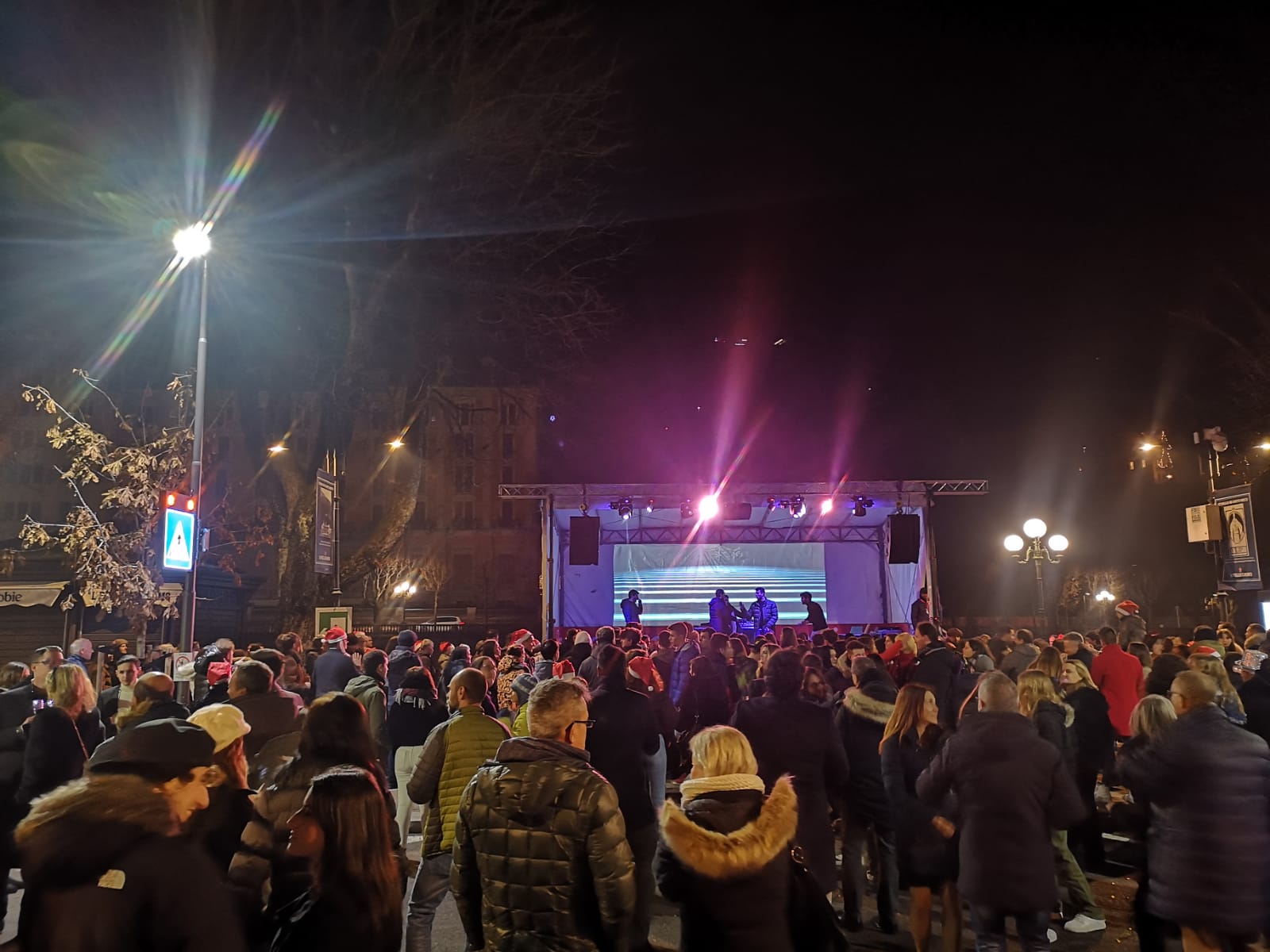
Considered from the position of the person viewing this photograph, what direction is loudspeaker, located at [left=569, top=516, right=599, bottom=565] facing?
facing the viewer

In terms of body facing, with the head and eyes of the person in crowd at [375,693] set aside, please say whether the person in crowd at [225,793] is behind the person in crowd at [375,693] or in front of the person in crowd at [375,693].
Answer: behind

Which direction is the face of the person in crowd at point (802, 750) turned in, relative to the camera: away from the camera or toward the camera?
away from the camera

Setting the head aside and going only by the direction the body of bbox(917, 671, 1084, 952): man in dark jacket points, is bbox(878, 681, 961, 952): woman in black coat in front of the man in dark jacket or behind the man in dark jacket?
in front

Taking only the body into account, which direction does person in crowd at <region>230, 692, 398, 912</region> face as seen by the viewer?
away from the camera

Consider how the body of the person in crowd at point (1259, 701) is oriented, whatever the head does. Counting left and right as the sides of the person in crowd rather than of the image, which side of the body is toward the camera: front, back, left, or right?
back

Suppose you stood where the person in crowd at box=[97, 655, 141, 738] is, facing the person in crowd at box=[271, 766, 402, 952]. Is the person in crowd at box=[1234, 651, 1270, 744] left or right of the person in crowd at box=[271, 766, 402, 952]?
left

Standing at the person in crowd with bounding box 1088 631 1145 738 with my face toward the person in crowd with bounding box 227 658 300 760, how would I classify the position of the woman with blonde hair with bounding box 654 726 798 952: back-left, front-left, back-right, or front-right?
front-left

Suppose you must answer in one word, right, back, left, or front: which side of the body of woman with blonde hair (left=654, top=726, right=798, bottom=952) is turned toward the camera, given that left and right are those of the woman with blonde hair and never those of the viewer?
back

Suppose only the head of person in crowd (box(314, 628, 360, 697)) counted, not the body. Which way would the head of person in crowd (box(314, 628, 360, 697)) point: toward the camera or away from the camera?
away from the camera

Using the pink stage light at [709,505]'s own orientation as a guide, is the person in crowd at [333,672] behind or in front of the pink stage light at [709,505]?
in front

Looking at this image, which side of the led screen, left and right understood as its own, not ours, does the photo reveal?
front

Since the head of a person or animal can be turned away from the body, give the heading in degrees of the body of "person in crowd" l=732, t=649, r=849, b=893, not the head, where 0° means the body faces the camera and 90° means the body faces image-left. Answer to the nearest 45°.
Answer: approximately 180°
